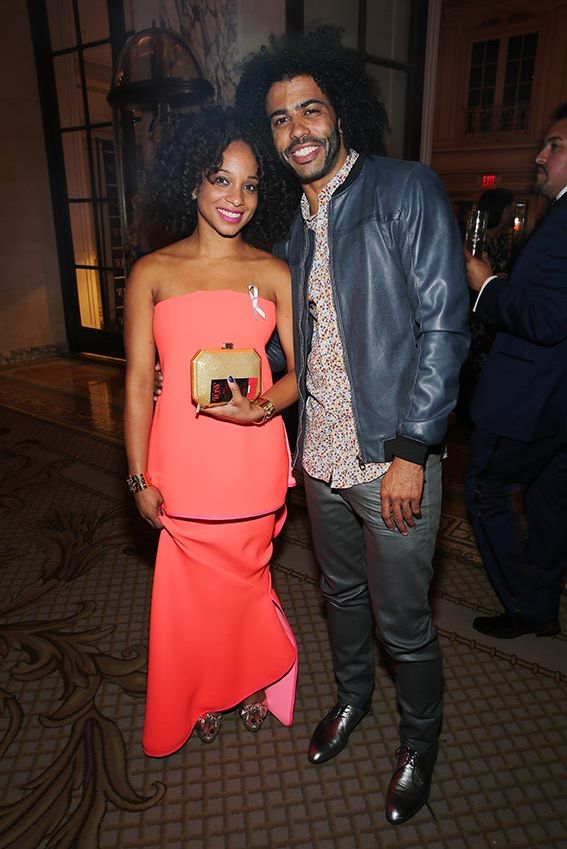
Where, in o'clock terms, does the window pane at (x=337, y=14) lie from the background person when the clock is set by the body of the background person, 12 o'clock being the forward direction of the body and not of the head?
The window pane is roughly at 2 o'clock from the background person.

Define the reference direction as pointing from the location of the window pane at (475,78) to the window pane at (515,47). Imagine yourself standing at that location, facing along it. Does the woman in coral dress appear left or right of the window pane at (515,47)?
right

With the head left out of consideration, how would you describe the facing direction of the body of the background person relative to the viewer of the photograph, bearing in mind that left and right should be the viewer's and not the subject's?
facing to the left of the viewer

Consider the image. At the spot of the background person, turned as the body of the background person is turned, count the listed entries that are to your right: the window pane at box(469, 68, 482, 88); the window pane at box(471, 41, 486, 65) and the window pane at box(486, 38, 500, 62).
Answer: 3

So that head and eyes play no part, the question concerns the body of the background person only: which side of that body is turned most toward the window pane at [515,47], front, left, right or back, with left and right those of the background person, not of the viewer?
right

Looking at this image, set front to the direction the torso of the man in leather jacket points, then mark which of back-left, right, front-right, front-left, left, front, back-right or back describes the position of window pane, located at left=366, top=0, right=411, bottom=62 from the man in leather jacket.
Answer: back-right

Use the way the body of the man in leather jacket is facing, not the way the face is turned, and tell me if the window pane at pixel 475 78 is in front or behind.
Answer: behind

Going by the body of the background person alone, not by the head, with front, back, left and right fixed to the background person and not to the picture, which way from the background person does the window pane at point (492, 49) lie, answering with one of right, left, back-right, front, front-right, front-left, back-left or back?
right

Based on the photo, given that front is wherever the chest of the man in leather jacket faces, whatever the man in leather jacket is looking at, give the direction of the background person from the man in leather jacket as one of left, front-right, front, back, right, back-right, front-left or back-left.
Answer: back

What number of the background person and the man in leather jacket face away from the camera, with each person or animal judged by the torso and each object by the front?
0

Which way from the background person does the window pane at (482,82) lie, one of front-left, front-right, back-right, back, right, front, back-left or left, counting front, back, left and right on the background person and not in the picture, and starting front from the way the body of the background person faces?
right
